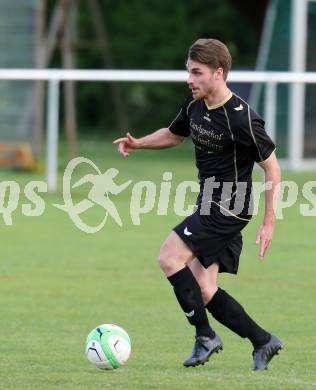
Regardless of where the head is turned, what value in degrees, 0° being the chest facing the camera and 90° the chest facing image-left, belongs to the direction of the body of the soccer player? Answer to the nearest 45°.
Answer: approximately 45°

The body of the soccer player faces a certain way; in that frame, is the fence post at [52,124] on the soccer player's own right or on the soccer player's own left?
on the soccer player's own right
